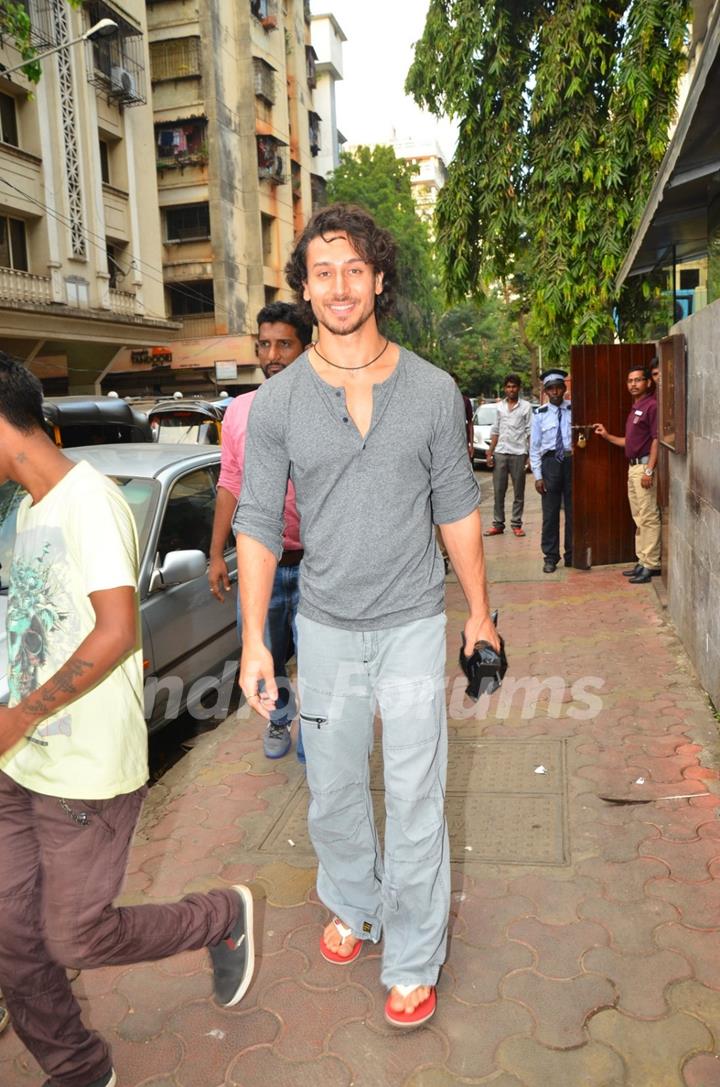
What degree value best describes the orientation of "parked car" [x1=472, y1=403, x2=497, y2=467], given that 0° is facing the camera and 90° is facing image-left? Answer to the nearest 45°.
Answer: approximately 0°

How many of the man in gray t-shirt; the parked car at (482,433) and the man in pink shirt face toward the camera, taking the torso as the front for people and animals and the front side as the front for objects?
3

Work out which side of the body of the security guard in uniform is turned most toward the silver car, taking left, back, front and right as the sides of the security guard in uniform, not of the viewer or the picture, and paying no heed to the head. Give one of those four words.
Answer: front

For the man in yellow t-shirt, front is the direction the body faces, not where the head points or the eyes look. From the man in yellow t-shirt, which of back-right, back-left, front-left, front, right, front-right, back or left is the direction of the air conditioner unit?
back-right

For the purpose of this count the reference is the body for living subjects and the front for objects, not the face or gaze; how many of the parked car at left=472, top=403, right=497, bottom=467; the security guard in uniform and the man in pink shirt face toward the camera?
3

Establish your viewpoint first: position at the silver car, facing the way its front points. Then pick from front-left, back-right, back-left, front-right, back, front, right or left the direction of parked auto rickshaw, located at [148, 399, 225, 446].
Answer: back-right

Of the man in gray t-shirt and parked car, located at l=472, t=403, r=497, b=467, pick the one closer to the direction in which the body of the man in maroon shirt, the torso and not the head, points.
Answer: the man in gray t-shirt

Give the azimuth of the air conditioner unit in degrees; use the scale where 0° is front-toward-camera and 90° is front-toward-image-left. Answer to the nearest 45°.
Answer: approximately 315°

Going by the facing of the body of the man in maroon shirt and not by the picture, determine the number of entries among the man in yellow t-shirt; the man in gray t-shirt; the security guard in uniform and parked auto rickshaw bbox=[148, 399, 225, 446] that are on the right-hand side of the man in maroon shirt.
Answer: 2

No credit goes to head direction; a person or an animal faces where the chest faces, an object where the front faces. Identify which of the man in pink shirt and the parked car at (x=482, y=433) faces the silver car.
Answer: the parked car

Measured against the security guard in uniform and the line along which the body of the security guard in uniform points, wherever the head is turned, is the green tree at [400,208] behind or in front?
behind
